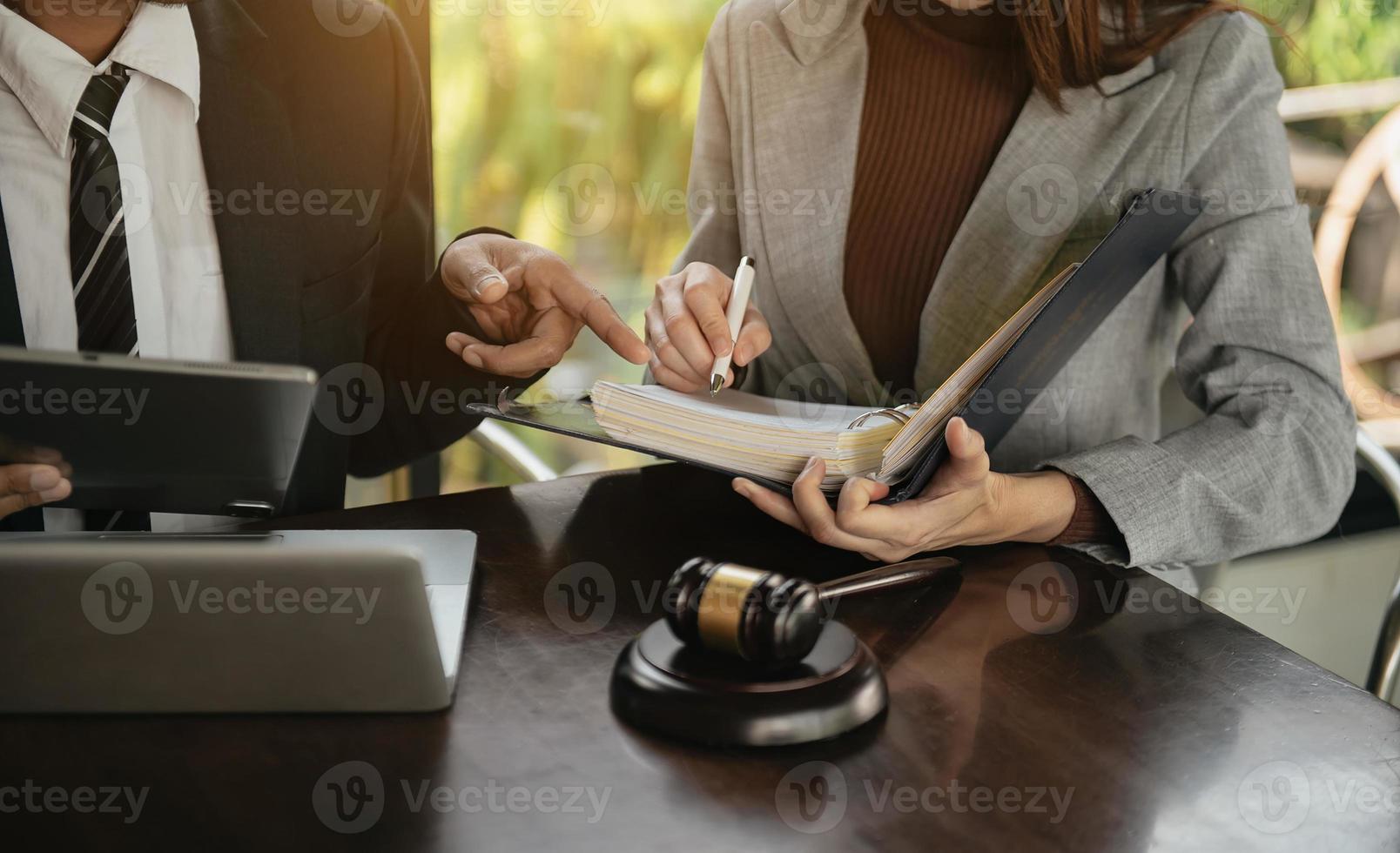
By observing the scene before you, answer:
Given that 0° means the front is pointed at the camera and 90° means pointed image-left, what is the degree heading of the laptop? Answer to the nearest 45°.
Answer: approximately 180°

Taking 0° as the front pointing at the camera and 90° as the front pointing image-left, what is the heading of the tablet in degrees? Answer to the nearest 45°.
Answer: approximately 180°

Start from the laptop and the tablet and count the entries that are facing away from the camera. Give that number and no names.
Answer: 2
